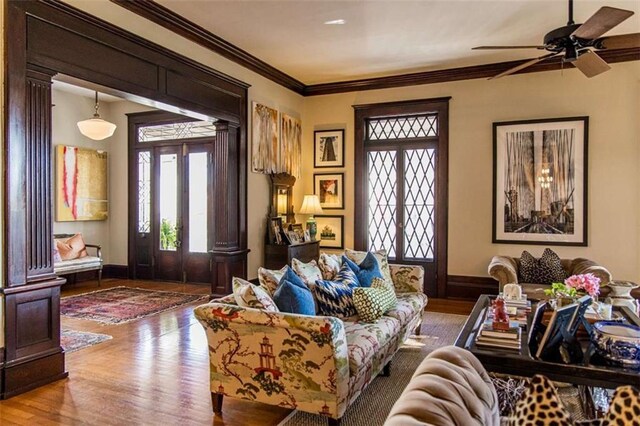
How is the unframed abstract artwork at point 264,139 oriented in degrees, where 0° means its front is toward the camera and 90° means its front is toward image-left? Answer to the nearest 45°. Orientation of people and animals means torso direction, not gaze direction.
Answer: approximately 315°

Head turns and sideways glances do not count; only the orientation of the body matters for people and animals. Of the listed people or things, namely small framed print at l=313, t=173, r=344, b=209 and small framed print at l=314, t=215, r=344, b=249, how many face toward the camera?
2

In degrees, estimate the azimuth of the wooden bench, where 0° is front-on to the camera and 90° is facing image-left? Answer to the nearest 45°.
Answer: approximately 315°

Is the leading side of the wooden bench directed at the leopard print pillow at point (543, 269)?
yes

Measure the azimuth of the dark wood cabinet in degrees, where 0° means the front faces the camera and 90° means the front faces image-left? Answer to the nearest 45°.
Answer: approximately 315°

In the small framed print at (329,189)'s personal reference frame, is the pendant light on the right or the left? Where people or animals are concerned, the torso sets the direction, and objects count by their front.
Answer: on its right

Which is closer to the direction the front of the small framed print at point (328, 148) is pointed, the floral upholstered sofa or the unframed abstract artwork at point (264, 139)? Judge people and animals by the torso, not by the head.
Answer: the floral upholstered sofa

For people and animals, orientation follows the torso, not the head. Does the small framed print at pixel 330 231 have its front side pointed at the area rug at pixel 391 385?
yes
